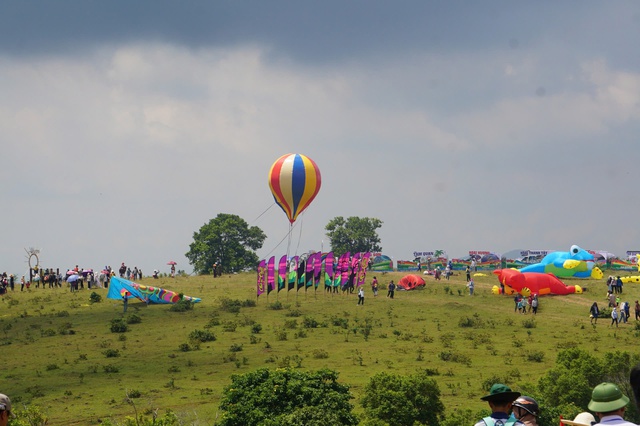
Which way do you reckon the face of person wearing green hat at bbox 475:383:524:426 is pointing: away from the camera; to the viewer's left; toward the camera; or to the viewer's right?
away from the camera

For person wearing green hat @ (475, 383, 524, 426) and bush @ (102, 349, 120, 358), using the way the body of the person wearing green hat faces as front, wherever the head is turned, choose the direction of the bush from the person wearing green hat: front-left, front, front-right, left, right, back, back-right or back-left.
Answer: front-left

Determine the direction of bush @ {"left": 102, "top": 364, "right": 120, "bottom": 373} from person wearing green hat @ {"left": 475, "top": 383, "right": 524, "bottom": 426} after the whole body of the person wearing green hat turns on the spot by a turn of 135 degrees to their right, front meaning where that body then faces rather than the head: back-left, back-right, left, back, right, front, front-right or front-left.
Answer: back

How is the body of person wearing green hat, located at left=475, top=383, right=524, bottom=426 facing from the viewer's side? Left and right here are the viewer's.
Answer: facing away from the viewer

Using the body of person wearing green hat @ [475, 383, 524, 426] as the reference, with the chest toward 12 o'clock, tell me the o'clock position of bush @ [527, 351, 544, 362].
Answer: The bush is roughly at 12 o'clock from the person wearing green hat.

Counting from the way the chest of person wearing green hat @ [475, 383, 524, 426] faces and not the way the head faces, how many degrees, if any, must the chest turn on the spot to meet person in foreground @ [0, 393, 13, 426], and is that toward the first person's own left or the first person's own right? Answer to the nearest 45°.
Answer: approximately 135° to the first person's own left

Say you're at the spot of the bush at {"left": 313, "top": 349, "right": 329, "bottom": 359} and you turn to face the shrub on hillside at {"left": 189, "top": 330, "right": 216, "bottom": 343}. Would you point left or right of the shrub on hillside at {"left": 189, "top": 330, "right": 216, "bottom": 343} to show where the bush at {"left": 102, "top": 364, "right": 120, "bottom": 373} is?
left

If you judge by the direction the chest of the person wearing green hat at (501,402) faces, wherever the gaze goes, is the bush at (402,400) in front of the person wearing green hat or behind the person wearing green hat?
in front

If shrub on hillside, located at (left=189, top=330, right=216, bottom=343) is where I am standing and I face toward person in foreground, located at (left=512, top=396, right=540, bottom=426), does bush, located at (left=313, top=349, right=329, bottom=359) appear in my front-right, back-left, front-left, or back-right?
front-left
